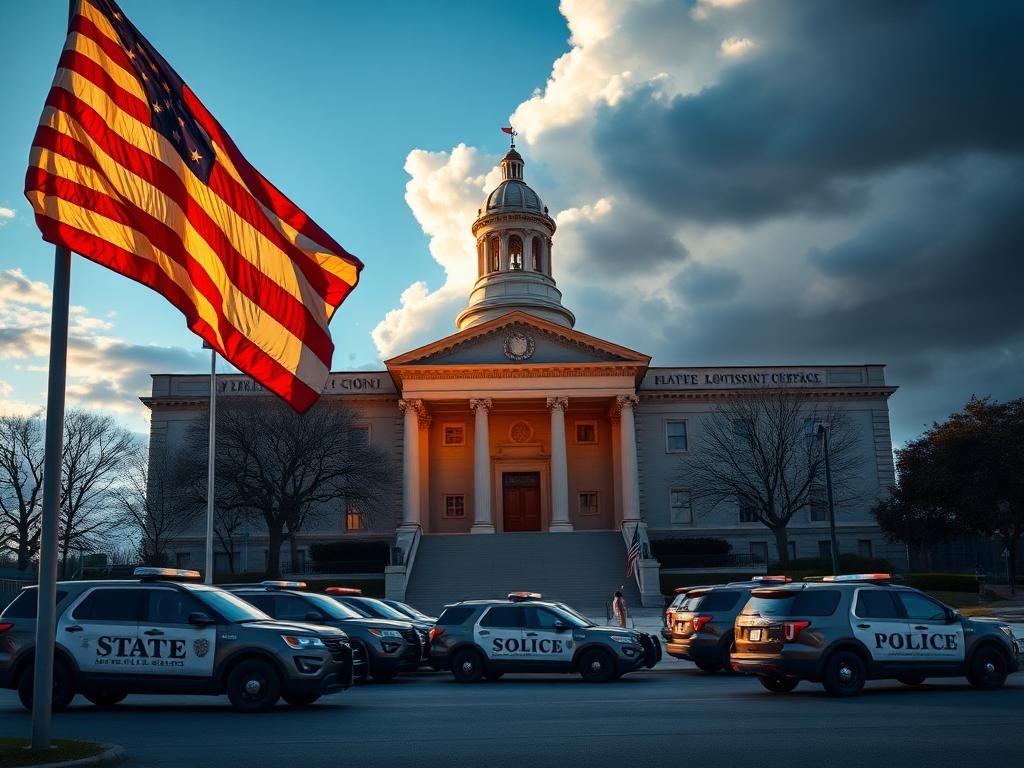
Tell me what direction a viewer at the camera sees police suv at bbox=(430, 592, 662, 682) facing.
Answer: facing to the right of the viewer

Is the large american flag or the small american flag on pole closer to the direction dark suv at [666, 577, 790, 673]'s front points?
the small american flag on pole

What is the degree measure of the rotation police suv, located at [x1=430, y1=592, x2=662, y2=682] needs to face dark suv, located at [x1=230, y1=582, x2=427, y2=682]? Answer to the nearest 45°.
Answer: approximately 180°

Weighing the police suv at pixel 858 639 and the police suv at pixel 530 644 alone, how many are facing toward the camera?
0

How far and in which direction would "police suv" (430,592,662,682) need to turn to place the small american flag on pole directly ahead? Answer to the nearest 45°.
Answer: approximately 90° to its left

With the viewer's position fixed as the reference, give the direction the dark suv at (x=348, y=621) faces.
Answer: facing the viewer and to the right of the viewer

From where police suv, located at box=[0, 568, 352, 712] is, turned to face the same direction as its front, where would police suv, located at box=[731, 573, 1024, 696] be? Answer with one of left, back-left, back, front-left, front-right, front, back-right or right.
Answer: front-left

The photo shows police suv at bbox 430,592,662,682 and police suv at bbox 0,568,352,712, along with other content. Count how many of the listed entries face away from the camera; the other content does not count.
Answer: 0

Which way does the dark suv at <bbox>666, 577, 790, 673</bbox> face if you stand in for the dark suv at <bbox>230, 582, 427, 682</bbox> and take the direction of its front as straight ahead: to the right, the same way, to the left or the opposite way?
to the left

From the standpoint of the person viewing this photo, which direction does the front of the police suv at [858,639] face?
facing away from the viewer and to the right of the viewer

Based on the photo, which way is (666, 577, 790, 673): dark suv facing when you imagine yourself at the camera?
facing away from the viewer and to the right of the viewer

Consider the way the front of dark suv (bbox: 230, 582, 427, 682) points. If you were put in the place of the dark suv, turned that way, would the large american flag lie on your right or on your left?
on your right
